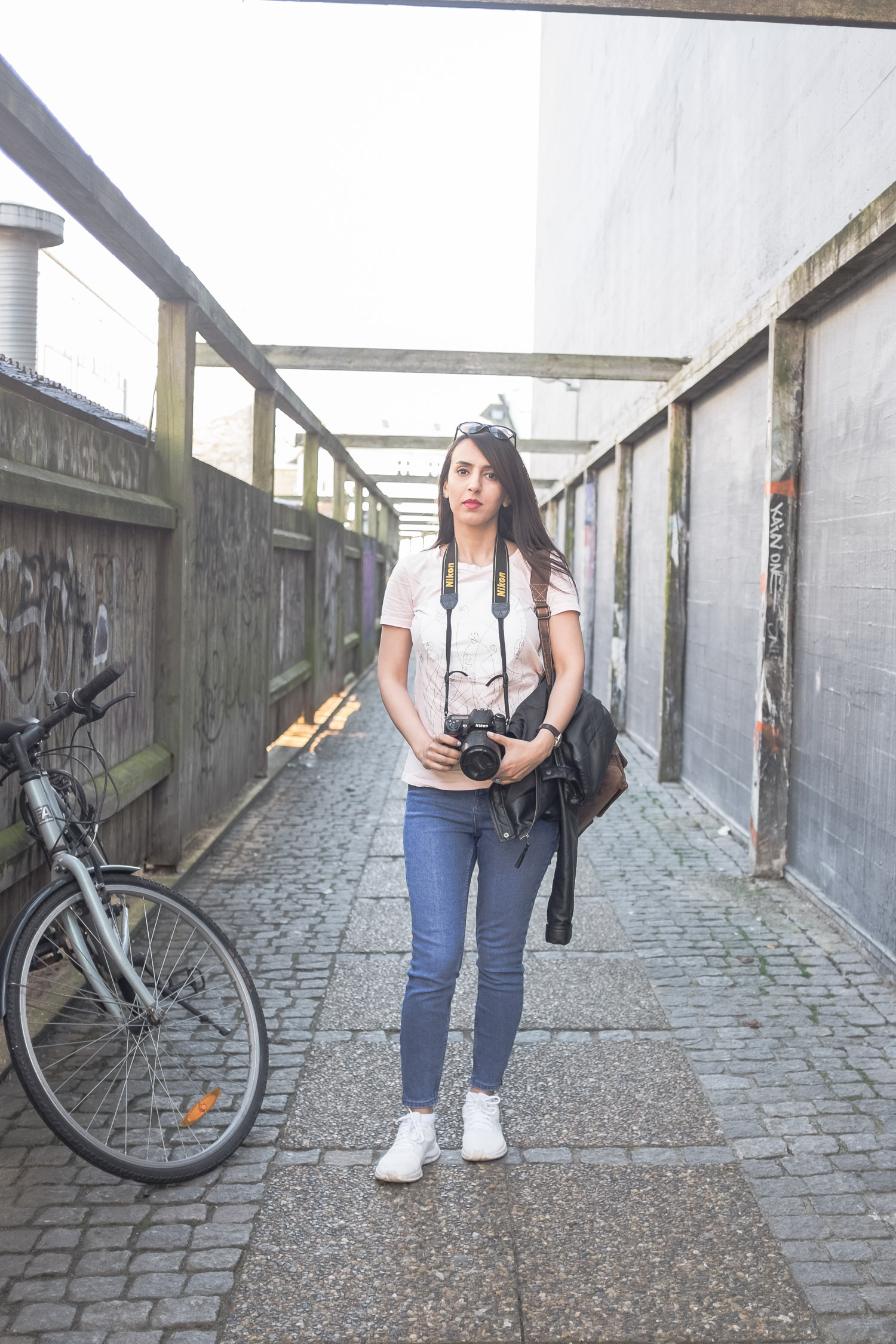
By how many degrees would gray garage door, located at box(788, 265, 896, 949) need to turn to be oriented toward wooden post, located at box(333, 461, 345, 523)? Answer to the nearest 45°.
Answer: approximately 45° to its right

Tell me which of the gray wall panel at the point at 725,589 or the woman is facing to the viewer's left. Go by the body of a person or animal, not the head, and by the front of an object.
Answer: the gray wall panel

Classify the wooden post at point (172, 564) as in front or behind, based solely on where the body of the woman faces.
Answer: behind

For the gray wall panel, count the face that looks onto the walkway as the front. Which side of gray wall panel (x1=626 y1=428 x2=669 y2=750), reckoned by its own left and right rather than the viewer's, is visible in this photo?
left

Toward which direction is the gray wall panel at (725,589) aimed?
to the viewer's left

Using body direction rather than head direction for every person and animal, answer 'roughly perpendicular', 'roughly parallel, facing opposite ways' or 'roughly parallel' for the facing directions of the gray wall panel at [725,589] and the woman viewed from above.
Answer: roughly perpendicular

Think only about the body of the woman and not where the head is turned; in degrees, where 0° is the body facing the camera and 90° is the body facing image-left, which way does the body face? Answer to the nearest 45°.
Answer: approximately 0°

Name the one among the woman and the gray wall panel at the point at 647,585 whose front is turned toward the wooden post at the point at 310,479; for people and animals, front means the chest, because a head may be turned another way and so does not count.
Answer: the gray wall panel

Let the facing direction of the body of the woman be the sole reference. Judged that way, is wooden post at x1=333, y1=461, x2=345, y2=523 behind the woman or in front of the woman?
behind

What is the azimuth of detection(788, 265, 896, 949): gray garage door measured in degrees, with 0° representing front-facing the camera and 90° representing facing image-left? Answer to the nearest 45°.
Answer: approximately 90°

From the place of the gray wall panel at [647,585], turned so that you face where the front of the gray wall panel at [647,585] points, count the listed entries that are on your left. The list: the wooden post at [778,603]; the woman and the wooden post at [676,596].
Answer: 3

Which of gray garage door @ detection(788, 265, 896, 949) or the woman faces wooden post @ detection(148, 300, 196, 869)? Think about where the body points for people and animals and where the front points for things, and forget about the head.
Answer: the gray garage door

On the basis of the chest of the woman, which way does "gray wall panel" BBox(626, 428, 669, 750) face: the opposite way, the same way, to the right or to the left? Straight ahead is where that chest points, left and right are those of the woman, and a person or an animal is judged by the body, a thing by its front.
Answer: to the right

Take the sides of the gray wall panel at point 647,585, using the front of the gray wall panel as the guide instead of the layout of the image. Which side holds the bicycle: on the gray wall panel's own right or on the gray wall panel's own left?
on the gray wall panel's own left

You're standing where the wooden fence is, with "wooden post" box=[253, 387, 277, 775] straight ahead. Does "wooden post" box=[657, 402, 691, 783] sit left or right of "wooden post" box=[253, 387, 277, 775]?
right

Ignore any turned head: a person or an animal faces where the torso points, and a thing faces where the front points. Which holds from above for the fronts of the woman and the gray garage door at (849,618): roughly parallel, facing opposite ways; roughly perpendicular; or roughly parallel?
roughly perpendicular
